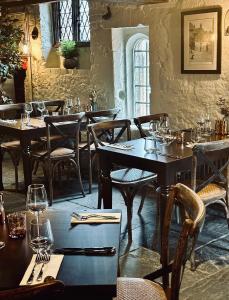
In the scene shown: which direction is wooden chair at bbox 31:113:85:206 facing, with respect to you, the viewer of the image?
facing away from the viewer and to the left of the viewer

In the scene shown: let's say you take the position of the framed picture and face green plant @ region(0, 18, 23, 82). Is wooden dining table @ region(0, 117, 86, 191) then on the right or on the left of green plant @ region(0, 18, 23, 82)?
left

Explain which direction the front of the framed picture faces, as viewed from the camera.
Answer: facing the viewer and to the left of the viewer

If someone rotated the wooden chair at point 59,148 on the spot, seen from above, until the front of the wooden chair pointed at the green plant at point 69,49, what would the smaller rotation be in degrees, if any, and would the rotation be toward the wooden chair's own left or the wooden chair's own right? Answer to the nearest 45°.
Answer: approximately 45° to the wooden chair's own right

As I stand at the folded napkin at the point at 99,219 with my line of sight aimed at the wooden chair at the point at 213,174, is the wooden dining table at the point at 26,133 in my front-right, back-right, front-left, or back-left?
front-left

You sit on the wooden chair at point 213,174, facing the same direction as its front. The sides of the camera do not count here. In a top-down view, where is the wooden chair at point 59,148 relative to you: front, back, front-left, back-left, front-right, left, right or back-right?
front

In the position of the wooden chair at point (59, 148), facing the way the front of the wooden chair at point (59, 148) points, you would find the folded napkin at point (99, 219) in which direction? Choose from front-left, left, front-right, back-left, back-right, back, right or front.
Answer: back-left

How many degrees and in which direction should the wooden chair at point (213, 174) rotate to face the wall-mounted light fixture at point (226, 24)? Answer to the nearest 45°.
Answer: approximately 45° to its right

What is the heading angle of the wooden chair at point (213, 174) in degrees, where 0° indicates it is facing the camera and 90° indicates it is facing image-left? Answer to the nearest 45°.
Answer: approximately 135°

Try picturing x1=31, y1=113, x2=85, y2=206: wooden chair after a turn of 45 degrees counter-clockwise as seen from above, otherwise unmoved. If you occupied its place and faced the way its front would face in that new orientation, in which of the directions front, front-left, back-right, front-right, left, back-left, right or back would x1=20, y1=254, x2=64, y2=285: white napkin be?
left

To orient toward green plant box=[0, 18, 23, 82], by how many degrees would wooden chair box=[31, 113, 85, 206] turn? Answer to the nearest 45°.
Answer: approximately 45° to its right

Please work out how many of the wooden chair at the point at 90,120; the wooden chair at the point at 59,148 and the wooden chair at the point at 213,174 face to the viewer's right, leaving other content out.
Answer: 0

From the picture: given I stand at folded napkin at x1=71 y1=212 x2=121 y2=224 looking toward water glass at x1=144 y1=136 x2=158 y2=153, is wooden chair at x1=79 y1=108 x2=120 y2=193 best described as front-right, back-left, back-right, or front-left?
front-left

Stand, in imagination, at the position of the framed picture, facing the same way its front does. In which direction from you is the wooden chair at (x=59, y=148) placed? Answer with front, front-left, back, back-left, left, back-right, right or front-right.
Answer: front-right
